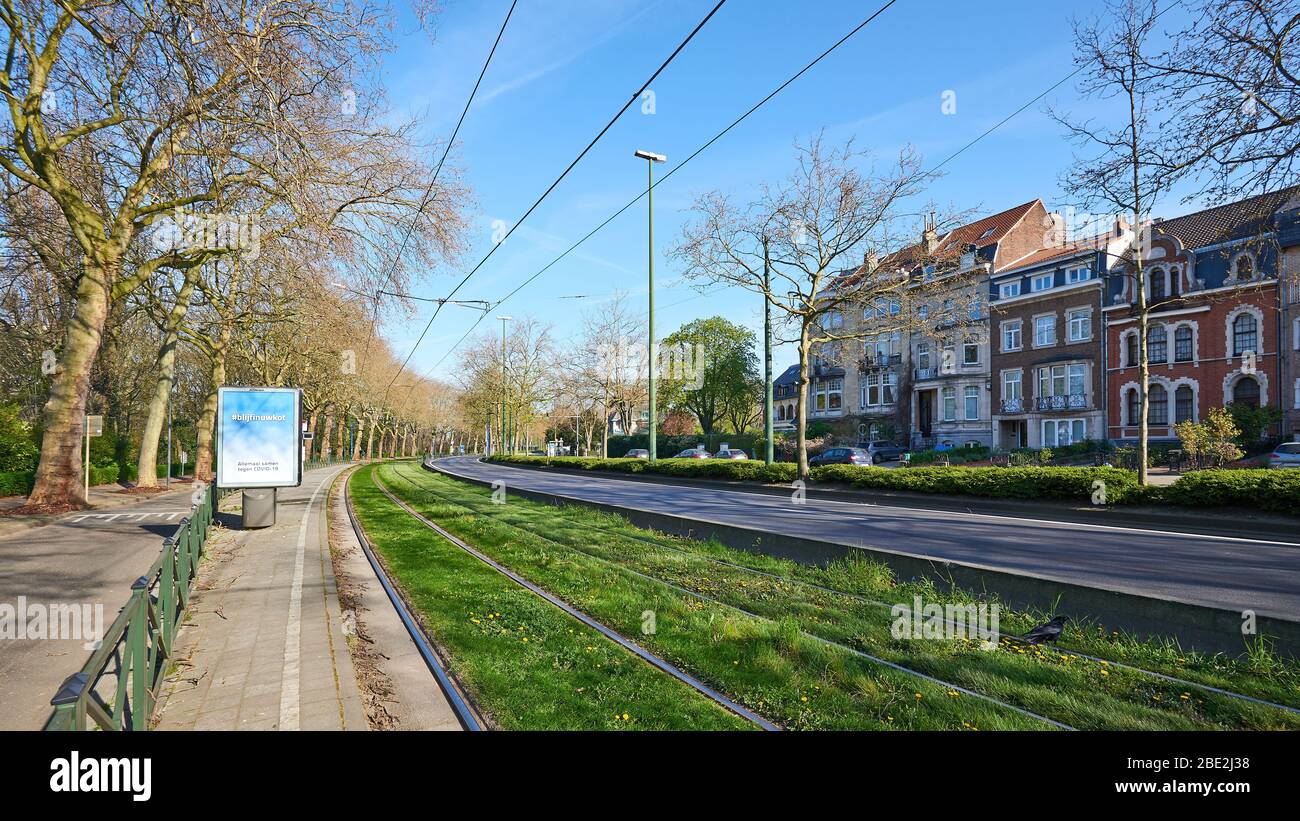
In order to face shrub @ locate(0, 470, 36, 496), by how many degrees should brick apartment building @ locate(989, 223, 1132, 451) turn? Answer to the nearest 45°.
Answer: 0° — it already faces it

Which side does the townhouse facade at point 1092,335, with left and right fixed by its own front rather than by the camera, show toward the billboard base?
front

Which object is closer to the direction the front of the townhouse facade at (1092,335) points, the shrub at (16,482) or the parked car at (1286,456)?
the shrub

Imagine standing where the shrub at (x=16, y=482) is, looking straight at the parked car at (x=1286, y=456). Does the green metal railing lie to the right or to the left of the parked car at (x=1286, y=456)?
right

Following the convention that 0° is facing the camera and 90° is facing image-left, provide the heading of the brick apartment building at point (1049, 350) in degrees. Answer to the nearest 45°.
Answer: approximately 45°

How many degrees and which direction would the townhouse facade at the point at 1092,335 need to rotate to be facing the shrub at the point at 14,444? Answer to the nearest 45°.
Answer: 0° — it already faces it
